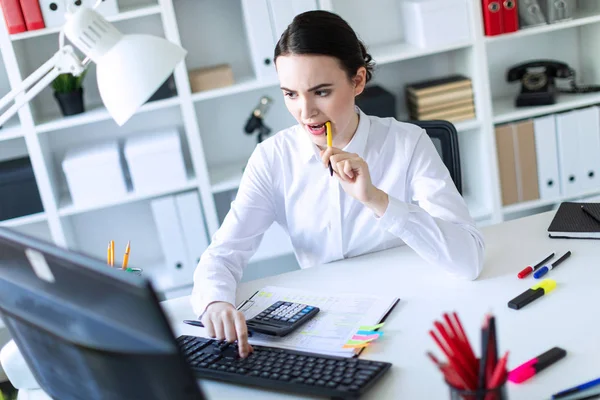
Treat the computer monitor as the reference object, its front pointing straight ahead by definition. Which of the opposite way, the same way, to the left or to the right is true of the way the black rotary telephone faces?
the opposite way

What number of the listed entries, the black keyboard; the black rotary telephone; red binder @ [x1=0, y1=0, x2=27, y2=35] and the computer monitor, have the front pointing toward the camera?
2

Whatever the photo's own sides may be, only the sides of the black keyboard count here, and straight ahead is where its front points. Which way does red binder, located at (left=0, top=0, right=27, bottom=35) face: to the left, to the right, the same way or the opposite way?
the opposite way

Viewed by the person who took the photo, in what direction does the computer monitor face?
facing away from the viewer and to the right of the viewer

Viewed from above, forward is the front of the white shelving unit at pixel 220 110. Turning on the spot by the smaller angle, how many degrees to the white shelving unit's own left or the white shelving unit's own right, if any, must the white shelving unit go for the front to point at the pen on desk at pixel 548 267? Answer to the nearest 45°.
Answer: approximately 45° to the white shelving unit's own left

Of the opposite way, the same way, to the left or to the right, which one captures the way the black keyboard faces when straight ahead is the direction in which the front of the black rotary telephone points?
the opposite way

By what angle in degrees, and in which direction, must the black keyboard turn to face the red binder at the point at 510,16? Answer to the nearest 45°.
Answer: approximately 45° to its right

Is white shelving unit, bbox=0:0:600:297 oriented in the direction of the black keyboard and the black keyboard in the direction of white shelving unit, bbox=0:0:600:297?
yes

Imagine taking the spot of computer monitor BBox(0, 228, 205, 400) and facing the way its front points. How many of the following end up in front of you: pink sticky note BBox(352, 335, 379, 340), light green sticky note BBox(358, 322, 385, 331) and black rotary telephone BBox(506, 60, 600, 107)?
3
